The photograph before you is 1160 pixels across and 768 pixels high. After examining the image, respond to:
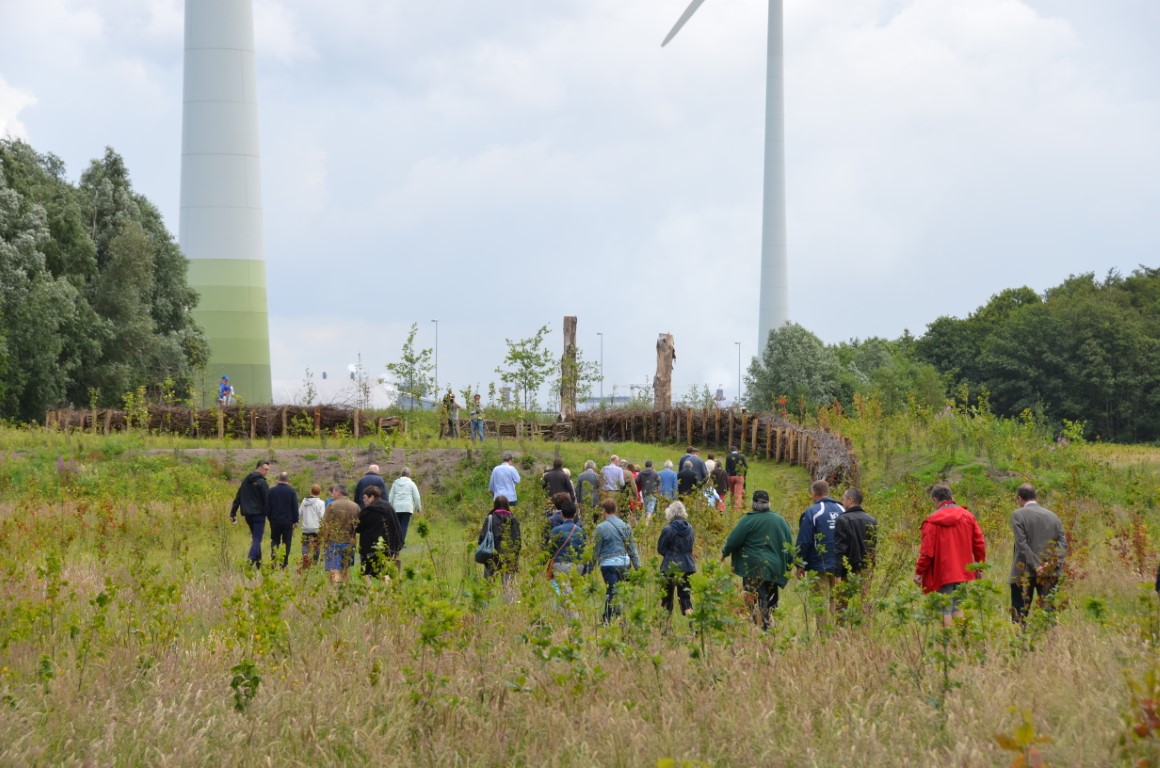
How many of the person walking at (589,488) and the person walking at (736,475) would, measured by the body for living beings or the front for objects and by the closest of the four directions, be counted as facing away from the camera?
2

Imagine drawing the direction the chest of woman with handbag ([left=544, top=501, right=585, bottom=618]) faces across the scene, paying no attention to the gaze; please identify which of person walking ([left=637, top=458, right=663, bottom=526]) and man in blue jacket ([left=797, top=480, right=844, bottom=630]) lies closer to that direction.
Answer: the person walking

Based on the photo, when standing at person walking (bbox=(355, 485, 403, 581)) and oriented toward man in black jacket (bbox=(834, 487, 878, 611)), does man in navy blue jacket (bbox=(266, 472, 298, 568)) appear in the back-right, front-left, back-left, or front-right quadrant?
back-left

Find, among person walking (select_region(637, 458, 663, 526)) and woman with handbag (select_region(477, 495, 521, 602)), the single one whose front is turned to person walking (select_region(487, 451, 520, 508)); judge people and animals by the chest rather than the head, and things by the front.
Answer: the woman with handbag

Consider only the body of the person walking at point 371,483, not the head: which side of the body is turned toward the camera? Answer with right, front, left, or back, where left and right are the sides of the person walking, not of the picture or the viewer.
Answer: back

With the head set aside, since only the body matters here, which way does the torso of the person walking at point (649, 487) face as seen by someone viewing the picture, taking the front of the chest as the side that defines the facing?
away from the camera

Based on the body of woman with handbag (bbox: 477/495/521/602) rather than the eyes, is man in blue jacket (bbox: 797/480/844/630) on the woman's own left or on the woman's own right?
on the woman's own right

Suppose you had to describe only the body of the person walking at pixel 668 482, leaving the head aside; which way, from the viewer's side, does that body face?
away from the camera

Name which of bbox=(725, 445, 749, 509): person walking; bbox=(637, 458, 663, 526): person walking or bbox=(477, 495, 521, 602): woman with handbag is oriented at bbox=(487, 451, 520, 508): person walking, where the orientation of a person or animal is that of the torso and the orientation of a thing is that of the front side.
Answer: the woman with handbag

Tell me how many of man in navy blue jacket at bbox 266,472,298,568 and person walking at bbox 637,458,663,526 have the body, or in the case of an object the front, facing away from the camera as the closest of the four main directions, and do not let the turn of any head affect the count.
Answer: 2

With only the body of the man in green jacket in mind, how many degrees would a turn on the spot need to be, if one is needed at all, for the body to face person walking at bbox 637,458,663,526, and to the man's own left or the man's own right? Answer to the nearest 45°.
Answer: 0° — they already face them

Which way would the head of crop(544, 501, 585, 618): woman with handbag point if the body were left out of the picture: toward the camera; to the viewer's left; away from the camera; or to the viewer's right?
away from the camera

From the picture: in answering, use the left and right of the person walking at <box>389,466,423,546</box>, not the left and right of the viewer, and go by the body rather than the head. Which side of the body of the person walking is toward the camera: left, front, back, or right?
back

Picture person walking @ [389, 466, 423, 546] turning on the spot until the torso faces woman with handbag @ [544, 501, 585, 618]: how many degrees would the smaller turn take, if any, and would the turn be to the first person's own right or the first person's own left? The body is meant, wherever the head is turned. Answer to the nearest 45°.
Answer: approximately 180°

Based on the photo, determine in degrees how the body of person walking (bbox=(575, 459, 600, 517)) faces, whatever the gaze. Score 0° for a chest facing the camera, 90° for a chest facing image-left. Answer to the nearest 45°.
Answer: approximately 180°
